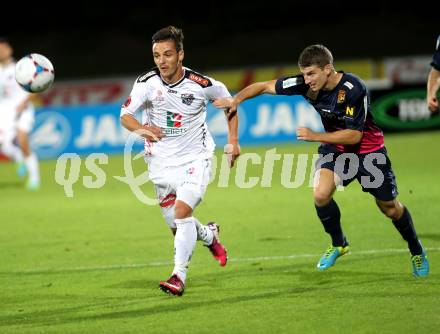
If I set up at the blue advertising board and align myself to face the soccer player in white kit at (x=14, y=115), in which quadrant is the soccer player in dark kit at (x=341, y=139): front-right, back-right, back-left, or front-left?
front-left

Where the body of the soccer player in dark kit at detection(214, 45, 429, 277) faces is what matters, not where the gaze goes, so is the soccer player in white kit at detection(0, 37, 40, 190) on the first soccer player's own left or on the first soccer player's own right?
on the first soccer player's own right

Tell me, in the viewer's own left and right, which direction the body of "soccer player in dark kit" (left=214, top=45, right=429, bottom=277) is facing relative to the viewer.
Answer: facing the viewer and to the left of the viewer

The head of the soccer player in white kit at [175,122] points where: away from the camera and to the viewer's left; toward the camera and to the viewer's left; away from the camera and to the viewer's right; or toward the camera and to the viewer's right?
toward the camera and to the viewer's left

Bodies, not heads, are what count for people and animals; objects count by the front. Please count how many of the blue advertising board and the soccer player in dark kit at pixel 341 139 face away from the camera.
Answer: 0

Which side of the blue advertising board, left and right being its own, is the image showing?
front

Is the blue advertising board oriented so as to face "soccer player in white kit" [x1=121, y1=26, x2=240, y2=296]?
yes

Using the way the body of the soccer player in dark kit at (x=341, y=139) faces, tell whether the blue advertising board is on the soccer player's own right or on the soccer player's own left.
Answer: on the soccer player's own right

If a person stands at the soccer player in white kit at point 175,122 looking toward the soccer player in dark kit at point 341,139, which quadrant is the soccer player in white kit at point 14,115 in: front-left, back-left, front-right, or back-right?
back-left

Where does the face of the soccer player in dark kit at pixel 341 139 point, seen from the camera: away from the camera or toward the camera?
toward the camera
